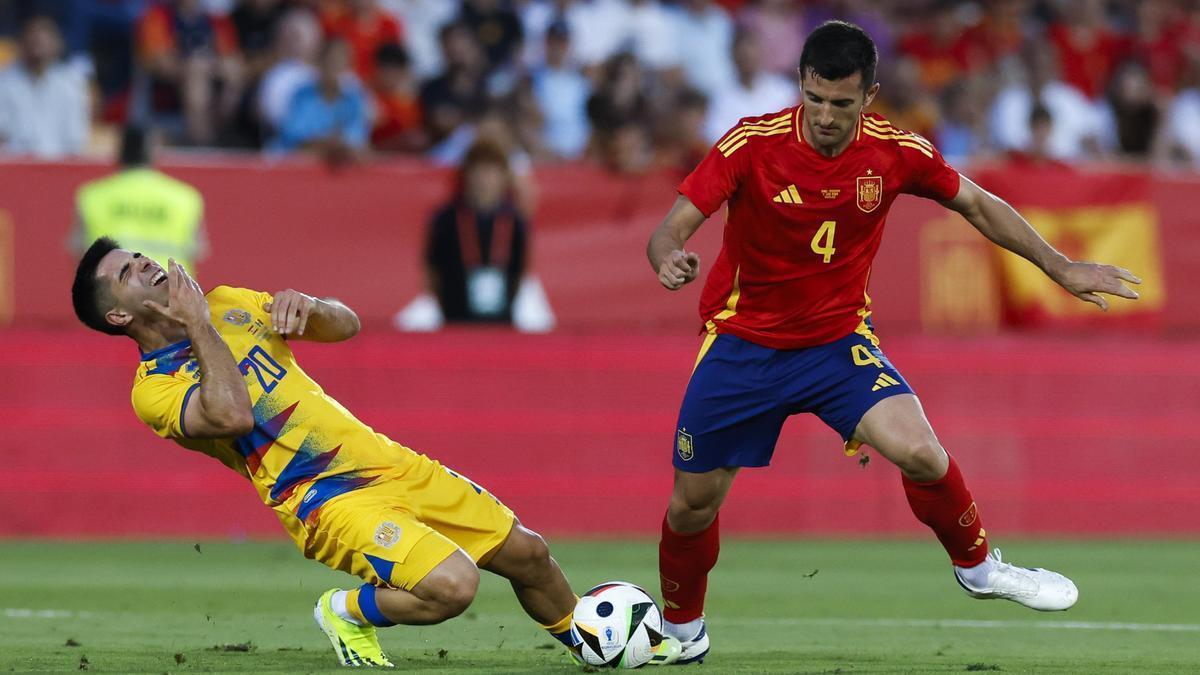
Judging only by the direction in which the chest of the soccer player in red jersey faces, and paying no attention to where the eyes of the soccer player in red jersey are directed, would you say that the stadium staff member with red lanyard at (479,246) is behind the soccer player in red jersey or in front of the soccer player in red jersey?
behind

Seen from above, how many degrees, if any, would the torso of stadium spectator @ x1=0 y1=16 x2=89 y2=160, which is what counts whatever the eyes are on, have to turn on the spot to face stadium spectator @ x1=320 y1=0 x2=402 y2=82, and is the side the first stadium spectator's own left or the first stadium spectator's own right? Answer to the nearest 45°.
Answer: approximately 90° to the first stadium spectator's own left

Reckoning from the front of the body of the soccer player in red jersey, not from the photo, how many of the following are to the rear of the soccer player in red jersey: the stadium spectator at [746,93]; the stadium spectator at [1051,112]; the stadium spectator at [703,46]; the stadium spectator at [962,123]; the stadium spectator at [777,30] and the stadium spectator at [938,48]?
6

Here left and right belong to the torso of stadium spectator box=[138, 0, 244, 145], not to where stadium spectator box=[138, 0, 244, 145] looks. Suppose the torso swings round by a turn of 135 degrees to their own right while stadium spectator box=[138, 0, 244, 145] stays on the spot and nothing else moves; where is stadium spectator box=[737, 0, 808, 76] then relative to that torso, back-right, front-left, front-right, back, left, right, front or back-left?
back-right

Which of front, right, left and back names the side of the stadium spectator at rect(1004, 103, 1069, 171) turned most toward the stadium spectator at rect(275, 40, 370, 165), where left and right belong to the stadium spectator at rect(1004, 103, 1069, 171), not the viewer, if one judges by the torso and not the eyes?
right
